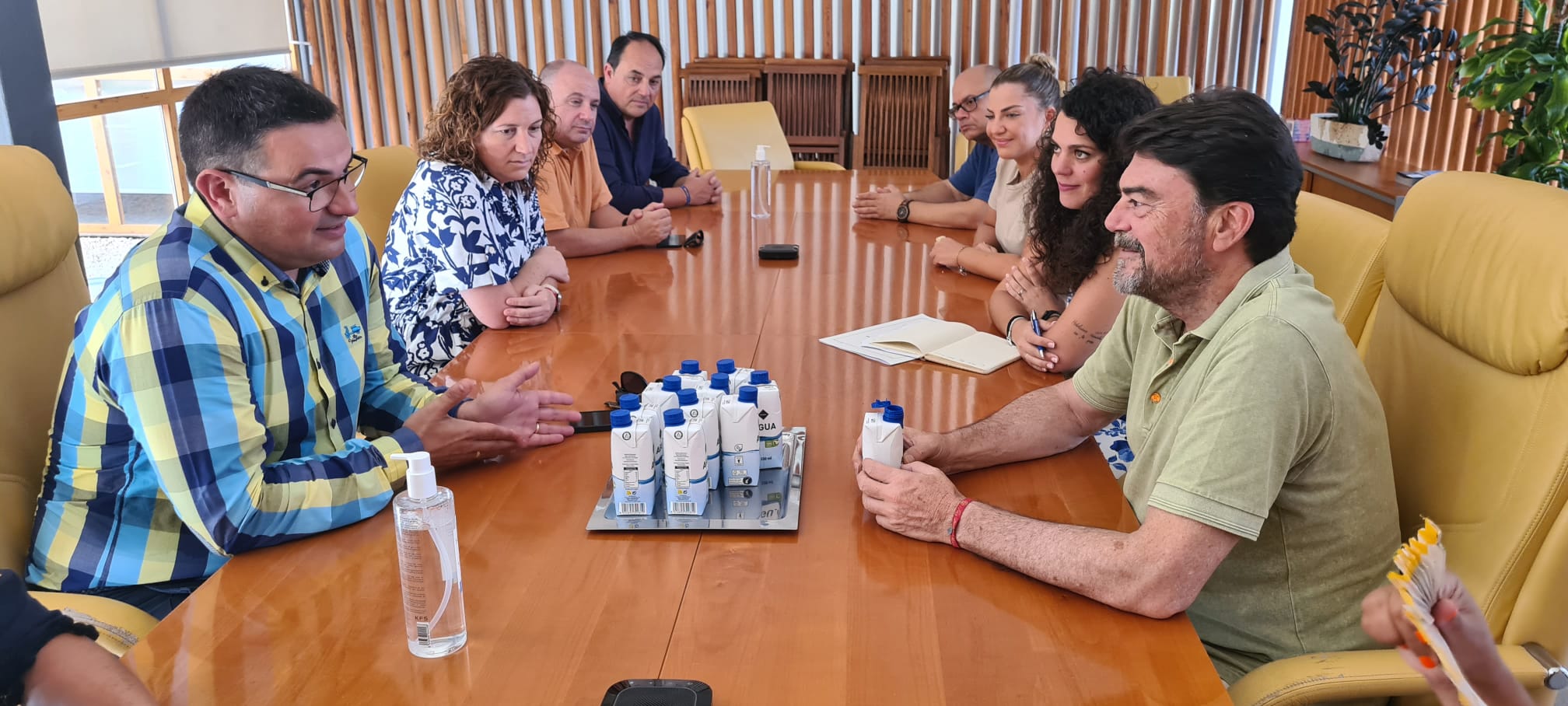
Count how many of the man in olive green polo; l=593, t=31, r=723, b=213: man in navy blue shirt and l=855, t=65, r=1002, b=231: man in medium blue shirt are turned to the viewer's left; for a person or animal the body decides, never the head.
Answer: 2

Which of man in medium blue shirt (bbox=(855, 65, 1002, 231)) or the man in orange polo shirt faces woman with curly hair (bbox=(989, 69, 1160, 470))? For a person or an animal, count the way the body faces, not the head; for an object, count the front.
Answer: the man in orange polo shirt

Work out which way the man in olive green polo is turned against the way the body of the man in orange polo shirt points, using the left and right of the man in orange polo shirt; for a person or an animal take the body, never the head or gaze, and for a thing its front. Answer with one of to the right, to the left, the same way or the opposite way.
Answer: the opposite way

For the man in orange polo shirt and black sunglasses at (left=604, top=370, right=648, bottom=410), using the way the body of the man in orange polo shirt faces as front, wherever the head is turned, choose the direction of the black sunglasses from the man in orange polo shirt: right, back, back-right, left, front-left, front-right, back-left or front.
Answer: front-right

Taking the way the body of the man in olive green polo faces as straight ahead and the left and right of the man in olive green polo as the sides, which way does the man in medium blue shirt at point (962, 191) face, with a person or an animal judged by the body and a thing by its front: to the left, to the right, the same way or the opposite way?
the same way

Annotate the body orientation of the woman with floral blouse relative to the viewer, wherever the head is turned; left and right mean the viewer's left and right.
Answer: facing the viewer and to the right of the viewer

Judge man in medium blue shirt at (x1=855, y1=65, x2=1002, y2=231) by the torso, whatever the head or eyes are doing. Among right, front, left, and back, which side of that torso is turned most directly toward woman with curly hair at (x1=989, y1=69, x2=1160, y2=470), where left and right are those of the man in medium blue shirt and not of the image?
left

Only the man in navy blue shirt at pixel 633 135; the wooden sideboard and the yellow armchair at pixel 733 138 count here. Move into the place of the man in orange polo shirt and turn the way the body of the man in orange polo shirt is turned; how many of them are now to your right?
0

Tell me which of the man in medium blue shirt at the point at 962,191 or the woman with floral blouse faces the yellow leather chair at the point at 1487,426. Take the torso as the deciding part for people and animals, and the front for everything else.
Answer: the woman with floral blouse

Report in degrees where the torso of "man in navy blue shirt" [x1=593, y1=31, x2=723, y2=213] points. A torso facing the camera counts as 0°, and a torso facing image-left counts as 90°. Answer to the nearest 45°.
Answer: approximately 315°

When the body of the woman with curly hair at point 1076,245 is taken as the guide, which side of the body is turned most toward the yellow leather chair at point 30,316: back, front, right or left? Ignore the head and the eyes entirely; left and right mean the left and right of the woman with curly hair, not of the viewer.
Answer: front

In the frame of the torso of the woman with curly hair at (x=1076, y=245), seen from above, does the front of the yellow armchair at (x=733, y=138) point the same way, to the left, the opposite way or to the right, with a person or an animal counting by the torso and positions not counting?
to the left

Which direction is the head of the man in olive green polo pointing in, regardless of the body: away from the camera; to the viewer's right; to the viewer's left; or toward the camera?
to the viewer's left

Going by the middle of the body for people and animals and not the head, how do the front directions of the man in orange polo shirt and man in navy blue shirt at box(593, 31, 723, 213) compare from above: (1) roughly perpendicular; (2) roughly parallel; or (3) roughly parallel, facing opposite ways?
roughly parallel

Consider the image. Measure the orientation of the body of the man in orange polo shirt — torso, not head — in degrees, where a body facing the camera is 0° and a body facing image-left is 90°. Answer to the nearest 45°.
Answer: approximately 315°
